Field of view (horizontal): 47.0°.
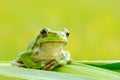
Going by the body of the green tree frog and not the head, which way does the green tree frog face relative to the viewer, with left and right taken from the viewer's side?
facing the viewer and to the right of the viewer
